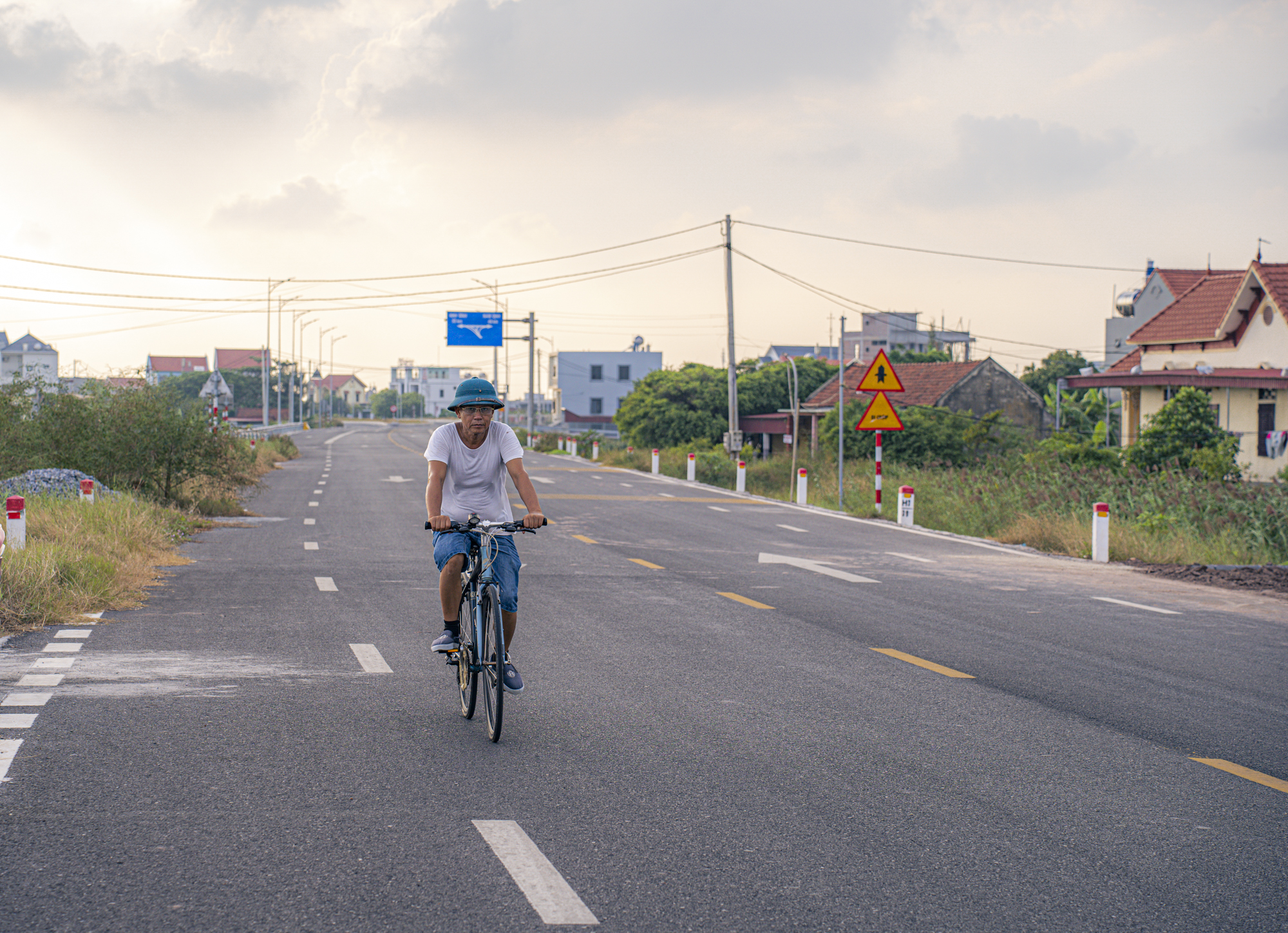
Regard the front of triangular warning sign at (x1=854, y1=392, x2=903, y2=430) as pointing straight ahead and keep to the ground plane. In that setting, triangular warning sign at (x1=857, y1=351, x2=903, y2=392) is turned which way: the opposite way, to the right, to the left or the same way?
the same way

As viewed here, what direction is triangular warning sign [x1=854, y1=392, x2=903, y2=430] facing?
toward the camera

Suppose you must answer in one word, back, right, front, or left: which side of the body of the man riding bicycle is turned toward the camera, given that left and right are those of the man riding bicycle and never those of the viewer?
front

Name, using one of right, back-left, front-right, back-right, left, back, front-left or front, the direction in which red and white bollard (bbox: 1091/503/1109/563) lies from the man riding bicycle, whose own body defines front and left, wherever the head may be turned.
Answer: back-left

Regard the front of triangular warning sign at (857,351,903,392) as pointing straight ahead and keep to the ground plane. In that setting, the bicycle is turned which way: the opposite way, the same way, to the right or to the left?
the same way

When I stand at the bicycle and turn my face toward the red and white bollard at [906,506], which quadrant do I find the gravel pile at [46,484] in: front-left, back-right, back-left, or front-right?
front-left

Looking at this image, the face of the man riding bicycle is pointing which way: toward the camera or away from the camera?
toward the camera

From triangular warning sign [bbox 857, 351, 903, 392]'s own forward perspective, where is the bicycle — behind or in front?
in front

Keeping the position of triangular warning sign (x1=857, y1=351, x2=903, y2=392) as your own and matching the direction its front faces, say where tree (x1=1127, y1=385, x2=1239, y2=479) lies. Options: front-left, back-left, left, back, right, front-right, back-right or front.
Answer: back-left

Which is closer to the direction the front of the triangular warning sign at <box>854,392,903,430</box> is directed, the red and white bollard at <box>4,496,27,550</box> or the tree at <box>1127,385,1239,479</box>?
the red and white bollard

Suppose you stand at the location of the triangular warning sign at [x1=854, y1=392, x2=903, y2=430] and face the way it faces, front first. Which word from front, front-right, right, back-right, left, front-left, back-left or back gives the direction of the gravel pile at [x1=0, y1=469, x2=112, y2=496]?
front-right
